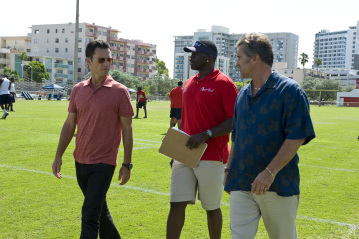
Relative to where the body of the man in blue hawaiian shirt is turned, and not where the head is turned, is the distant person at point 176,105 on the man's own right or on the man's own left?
on the man's own right

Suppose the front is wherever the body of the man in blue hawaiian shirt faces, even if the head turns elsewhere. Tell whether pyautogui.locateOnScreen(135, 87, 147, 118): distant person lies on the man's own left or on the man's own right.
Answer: on the man's own right

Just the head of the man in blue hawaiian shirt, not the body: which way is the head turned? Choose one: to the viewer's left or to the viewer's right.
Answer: to the viewer's left

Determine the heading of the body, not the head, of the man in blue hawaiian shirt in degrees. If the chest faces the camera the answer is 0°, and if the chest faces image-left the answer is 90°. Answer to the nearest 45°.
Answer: approximately 45°

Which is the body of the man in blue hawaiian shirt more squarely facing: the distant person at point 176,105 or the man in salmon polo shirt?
the man in salmon polo shirt

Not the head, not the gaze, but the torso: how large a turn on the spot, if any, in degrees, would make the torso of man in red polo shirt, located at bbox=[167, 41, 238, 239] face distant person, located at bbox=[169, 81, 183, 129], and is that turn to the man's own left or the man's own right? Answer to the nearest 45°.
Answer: approximately 135° to the man's own right

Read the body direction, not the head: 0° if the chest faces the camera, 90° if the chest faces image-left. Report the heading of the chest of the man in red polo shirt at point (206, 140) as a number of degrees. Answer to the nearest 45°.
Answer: approximately 45°
